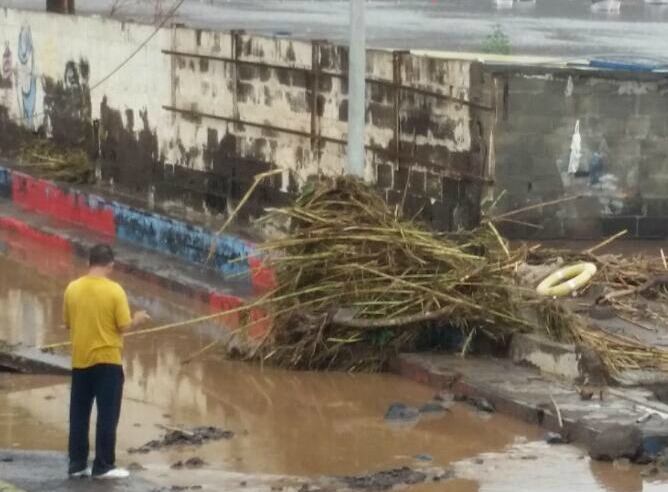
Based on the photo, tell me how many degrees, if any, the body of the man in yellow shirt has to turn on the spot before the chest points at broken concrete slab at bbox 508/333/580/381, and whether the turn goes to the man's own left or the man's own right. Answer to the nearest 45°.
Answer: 0° — they already face it

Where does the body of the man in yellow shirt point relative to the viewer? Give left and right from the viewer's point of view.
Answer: facing away from the viewer and to the right of the viewer

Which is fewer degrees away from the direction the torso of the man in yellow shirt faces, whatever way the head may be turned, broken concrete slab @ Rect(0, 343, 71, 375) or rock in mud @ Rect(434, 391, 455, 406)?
the rock in mud

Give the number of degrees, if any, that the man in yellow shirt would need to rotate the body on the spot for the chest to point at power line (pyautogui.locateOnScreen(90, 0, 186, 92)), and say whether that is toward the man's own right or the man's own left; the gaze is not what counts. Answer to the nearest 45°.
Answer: approximately 45° to the man's own left

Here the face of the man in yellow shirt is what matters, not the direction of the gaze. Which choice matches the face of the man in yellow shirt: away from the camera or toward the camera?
away from the camera
